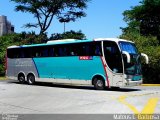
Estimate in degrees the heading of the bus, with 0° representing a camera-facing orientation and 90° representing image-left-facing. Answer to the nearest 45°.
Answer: approximately 315°
